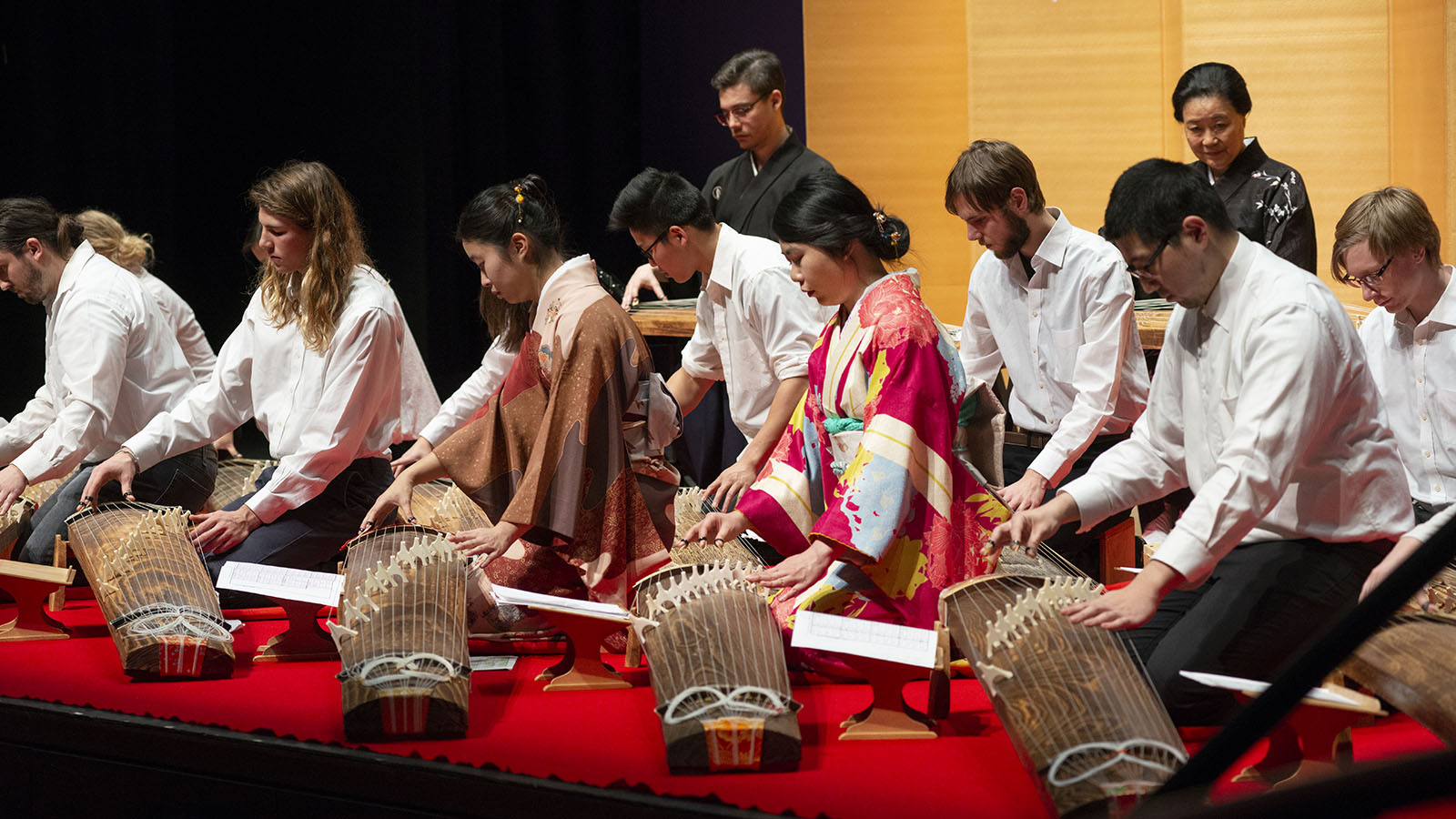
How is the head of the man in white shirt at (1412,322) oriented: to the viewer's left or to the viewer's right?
to the viewer's left

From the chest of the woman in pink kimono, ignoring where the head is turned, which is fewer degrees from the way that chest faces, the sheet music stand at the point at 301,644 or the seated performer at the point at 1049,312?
the sheet music stand

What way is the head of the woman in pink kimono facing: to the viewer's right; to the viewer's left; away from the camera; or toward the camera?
to the viewer's left

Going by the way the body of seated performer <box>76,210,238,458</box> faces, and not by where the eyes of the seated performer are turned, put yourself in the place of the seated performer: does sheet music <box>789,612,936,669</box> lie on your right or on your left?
on your left

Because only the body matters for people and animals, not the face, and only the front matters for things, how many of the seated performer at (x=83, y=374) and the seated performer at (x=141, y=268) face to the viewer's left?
2

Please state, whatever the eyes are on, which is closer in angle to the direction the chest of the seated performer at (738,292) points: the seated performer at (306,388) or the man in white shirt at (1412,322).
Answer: the seated performer

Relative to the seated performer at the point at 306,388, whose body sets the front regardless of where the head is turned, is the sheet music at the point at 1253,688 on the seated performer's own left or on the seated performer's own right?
on the seated performer's own left

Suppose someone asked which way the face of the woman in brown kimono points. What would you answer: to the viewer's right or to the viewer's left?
to the viewer's left

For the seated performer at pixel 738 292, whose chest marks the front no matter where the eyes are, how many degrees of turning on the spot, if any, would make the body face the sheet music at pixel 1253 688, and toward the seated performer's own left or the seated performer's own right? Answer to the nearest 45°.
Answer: approximately 45° to the seated performer's own left

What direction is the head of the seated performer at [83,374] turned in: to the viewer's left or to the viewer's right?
to the viewer's left
